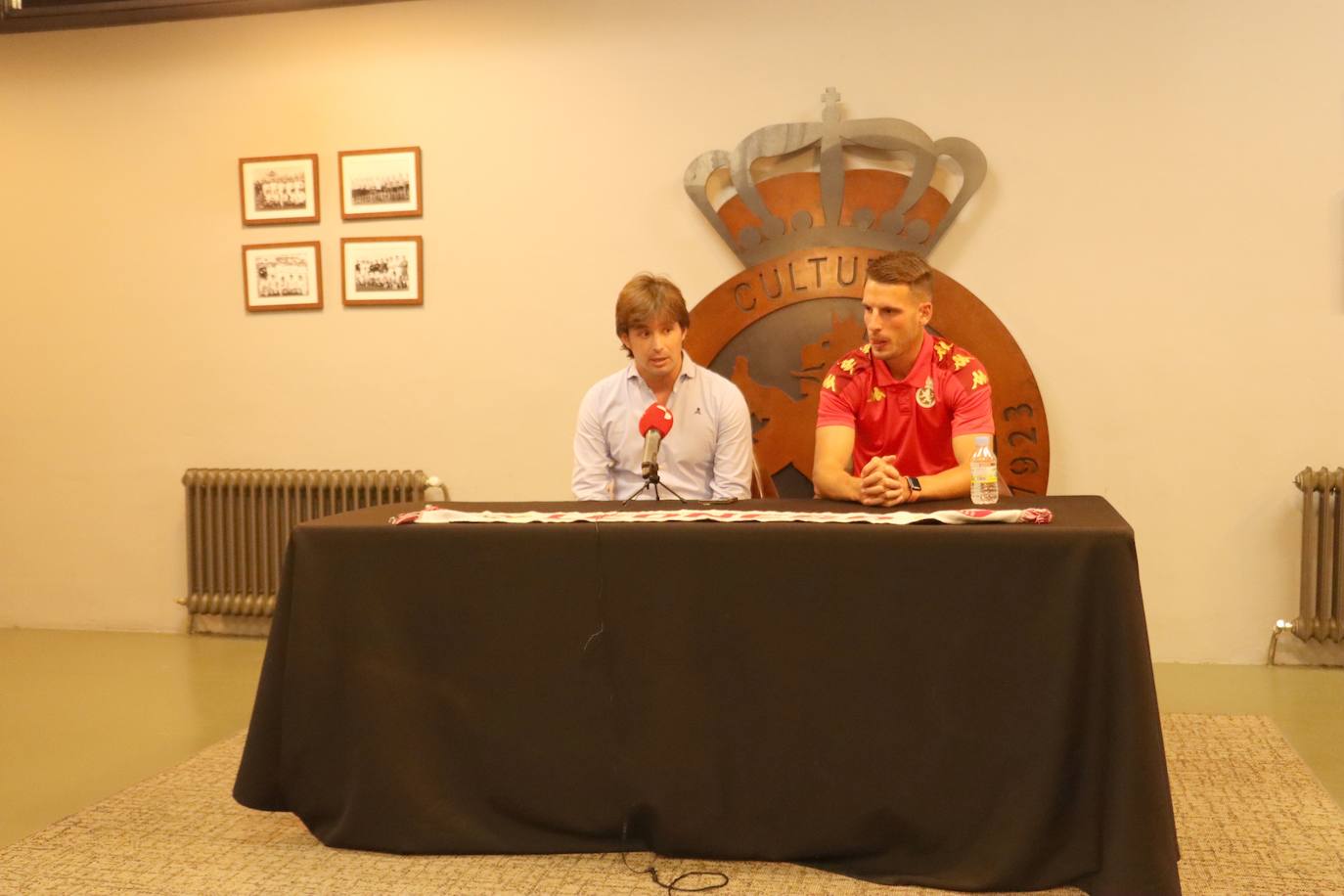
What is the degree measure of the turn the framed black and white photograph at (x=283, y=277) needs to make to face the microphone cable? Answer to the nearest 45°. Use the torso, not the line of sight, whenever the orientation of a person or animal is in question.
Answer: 0° — it already faces it

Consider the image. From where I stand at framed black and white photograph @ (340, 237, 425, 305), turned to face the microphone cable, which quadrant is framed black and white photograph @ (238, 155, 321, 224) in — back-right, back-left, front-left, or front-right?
back-right

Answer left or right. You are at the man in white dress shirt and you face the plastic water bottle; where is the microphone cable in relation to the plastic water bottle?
right

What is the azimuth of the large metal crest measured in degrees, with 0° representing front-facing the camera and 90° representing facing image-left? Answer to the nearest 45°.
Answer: approximately 0°

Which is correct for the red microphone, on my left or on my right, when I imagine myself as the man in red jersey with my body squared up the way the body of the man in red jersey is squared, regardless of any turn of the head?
on my right

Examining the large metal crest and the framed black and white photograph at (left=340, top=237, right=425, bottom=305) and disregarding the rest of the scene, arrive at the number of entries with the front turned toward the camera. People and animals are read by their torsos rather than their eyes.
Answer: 2

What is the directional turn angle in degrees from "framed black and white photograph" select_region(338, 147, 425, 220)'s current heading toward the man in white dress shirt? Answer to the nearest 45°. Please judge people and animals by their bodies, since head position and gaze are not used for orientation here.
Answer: approximately 45° to its left

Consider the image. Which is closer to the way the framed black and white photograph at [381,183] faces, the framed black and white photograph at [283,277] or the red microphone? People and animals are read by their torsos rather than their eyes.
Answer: the red microphone
